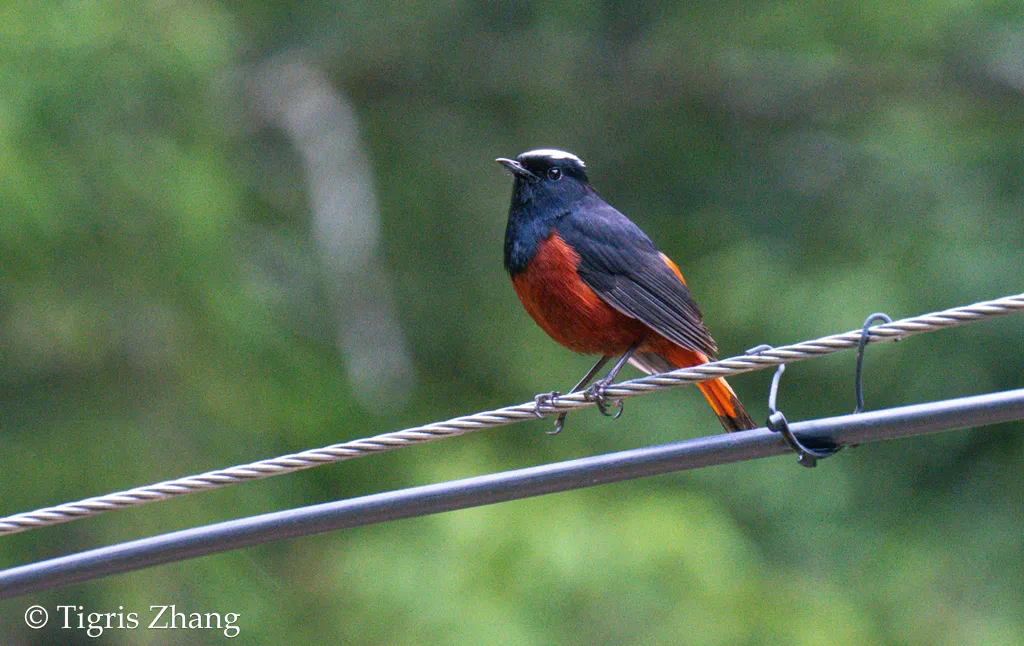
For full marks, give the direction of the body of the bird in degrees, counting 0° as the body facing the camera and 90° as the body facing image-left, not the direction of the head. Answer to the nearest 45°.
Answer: approximately 90°
